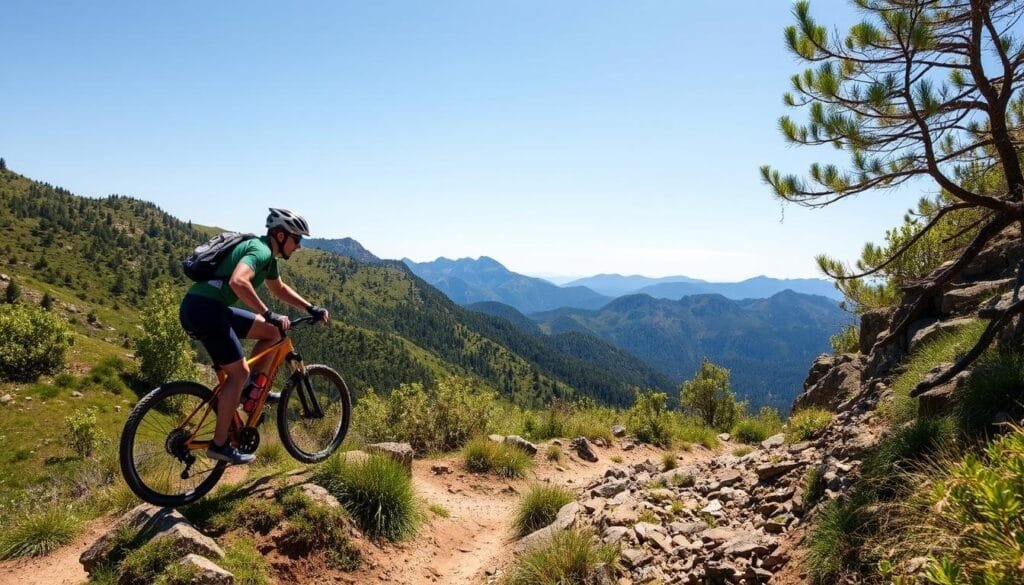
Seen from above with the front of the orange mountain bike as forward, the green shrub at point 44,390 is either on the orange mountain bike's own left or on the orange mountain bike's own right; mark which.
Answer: on the orange mountain bike's own left

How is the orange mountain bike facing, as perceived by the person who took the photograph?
facing away from the viewer and to the right of the viewer

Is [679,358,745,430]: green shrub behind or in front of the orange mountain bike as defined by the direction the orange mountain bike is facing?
in front

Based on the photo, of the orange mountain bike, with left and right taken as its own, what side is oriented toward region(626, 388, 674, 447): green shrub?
front

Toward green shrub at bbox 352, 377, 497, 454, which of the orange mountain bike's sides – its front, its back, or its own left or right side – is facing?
front

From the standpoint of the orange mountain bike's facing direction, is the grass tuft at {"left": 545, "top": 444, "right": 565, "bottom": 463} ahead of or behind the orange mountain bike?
ahead

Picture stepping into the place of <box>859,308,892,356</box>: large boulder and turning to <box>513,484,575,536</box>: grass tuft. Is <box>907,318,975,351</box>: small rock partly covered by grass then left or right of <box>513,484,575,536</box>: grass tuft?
left
